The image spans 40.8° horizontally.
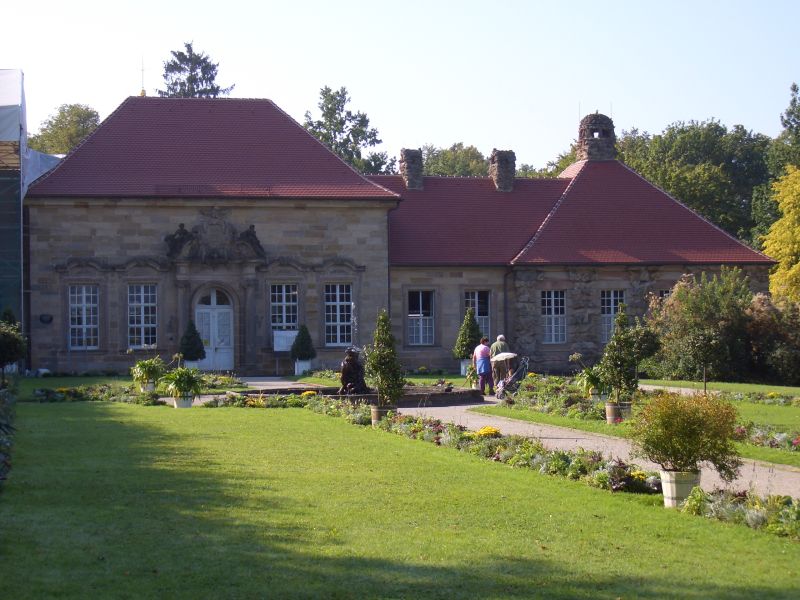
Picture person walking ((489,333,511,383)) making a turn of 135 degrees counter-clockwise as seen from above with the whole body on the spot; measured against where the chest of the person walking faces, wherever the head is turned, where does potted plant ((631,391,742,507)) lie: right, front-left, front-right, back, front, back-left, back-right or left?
front-left

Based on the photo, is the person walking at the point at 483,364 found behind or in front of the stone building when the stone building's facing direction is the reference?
in front

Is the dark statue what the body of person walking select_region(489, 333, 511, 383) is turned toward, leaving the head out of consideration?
no

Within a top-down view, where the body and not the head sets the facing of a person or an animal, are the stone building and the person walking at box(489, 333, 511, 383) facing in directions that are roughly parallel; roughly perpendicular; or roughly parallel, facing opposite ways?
roughly parallel, facing opposite ways

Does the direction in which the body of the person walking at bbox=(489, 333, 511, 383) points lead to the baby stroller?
no

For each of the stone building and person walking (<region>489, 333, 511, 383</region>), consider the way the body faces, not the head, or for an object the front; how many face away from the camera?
1

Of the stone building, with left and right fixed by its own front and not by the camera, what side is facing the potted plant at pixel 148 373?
front

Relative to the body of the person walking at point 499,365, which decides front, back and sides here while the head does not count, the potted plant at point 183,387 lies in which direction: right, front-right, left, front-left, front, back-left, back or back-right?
back-left

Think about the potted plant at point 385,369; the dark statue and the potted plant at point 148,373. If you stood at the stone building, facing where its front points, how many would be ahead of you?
3

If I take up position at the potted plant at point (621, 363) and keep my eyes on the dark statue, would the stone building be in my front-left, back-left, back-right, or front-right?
front-right

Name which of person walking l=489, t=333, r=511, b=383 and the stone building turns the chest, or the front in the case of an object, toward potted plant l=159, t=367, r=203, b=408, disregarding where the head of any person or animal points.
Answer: the stone building

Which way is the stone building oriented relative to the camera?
toward the camera

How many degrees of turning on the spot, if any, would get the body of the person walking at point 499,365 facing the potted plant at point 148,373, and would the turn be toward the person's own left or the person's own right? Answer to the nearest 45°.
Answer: approximately 90° to the person's own left

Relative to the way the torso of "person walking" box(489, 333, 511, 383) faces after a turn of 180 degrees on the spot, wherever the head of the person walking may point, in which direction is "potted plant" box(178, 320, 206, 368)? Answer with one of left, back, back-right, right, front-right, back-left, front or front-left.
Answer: back-right

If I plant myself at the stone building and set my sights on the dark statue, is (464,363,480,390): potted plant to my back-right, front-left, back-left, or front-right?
front-left

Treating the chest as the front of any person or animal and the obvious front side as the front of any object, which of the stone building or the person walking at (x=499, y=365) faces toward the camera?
the stone building

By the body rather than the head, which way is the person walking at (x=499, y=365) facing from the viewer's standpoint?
away from the camera
